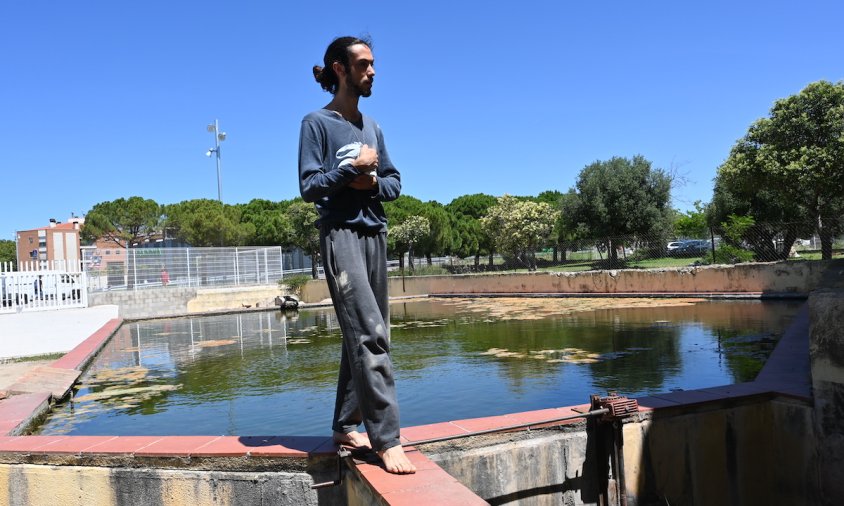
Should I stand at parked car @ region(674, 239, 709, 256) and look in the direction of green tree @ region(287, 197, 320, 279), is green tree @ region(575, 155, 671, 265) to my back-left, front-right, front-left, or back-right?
front-left

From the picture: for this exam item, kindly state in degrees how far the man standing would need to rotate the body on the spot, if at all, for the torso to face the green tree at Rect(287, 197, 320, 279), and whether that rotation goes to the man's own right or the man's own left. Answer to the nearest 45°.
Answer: approximately 135° to the man's own left

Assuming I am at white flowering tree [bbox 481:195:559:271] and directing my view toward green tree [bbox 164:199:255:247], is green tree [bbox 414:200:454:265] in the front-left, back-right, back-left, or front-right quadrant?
front-right

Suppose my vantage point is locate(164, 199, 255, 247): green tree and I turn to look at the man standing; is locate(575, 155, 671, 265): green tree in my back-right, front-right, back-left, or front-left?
front-left

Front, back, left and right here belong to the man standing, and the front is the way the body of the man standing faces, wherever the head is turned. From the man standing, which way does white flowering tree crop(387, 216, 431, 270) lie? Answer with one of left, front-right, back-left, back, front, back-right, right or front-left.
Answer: back-left

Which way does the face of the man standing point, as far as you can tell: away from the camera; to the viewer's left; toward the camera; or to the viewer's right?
to the viewer's right

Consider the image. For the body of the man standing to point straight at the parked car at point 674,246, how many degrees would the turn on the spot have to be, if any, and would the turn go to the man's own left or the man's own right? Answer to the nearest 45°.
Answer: approximately 90° to the man's own left

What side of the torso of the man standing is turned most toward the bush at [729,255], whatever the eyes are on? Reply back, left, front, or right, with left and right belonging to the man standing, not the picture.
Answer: left

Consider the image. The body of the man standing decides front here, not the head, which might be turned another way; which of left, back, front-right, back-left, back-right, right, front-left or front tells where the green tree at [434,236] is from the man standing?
back-left

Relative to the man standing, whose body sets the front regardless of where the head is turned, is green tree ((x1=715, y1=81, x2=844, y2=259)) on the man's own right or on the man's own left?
on the man's own left

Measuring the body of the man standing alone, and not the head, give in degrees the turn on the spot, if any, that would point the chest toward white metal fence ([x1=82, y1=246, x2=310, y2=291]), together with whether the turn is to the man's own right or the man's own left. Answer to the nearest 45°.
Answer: approximately 135° to the man's own left

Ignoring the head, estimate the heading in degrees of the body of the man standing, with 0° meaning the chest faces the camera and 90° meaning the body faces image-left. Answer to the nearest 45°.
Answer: approximately 315°
